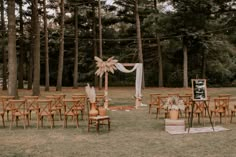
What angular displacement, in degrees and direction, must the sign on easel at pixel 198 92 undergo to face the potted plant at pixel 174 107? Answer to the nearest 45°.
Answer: approximately 90° to its right

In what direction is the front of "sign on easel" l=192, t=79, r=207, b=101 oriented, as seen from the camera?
facing the viewer

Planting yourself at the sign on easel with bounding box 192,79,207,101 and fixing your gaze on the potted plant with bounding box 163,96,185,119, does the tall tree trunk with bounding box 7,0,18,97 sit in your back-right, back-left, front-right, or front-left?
front-right

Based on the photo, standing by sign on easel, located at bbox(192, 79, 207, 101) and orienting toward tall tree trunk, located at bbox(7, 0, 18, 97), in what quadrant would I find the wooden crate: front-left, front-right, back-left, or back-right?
front-left

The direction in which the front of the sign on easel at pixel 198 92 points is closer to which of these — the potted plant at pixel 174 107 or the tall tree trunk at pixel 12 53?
the potted plant

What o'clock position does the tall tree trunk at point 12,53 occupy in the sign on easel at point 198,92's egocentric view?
The tall tree trunk is roughly at 4 o'clock from the sign on easel.
